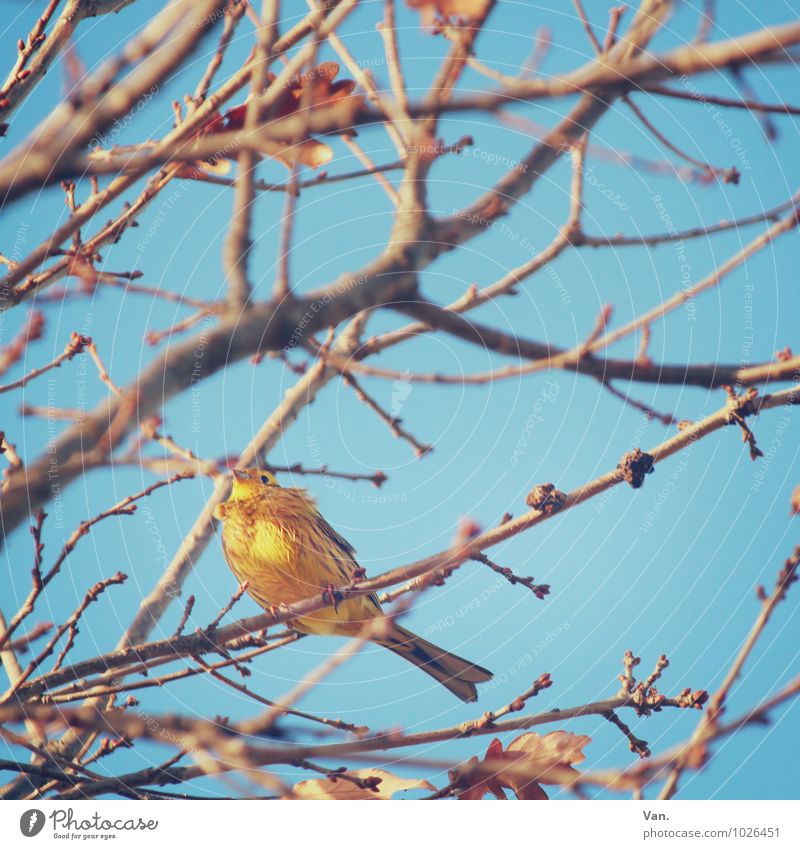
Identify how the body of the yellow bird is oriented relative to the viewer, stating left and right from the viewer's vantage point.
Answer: facing the viewer and to the left of the viewer
